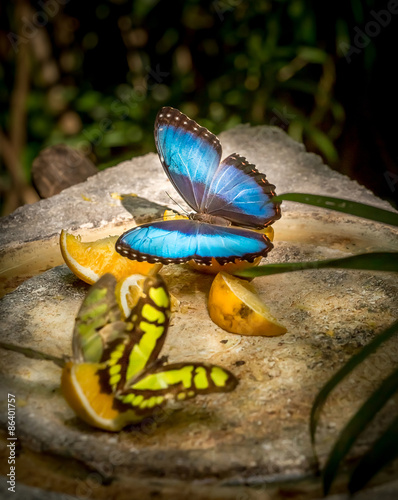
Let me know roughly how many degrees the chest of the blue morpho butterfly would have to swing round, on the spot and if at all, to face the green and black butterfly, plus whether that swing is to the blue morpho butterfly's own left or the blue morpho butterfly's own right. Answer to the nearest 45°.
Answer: approximately 90° to the blue morpho butterfly's own left

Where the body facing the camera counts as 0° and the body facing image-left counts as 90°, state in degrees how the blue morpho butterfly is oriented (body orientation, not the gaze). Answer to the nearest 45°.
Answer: approximately 90°

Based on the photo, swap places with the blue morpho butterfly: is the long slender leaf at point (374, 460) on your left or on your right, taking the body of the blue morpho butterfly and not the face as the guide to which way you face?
on your left
